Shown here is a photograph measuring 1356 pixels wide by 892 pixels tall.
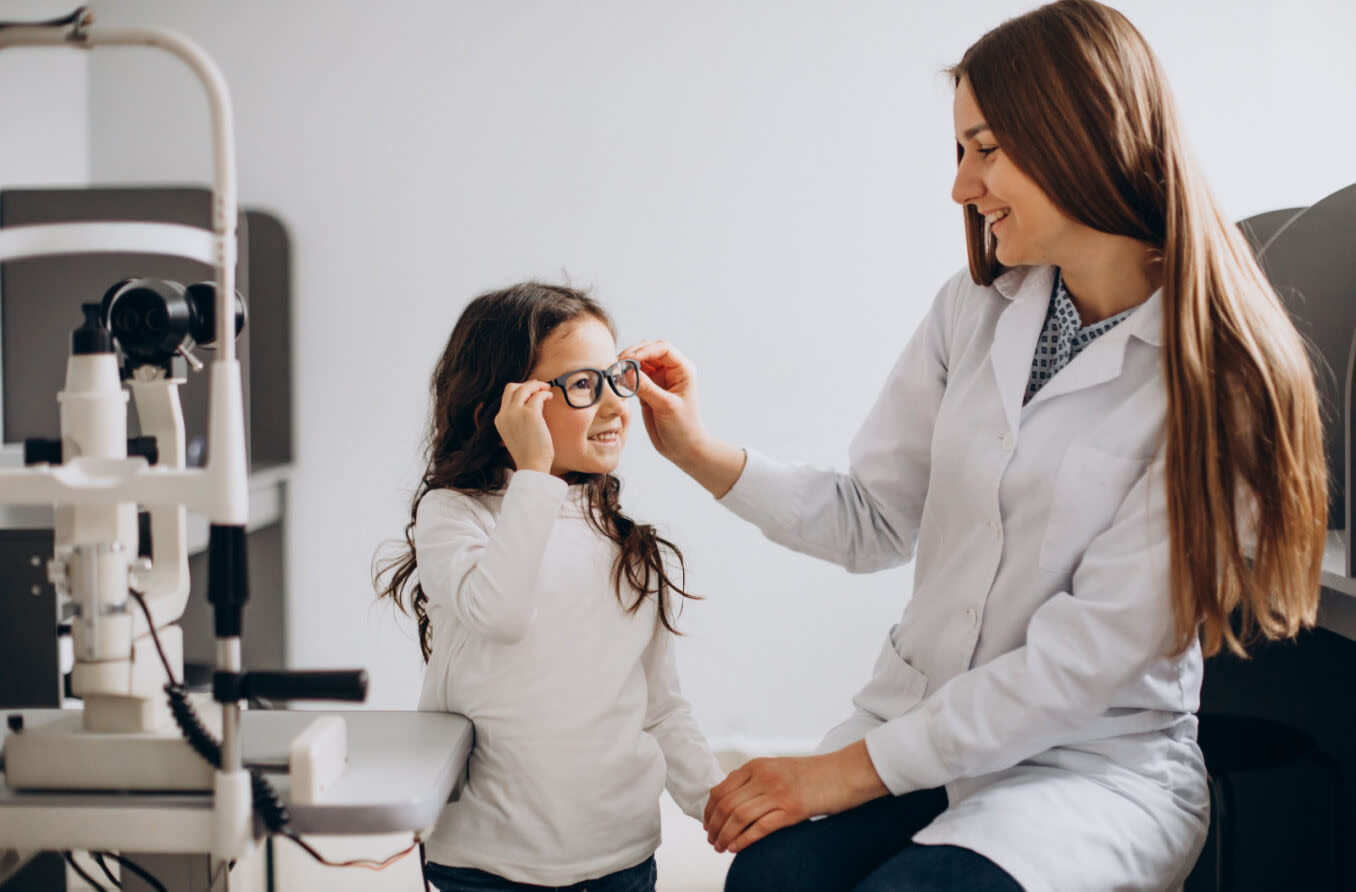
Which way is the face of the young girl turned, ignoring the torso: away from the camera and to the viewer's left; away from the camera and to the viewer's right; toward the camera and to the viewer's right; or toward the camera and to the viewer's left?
toward the camera and to the viewer's right

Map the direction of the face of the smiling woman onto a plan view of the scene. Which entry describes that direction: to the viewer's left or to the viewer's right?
to the viewer's left

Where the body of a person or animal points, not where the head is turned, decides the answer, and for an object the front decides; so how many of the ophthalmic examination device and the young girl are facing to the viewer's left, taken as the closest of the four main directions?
0

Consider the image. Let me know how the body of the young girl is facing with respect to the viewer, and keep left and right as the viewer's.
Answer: facing the viewer and to the right of the viewer

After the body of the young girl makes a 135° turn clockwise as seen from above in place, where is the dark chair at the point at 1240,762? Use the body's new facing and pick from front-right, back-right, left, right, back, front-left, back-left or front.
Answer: back

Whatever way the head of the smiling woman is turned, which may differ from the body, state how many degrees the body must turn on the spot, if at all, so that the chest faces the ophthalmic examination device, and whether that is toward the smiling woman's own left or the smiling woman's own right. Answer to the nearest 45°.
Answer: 0° — they already face it

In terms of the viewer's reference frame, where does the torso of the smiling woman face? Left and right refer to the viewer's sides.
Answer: facing the viewer and to the left of the viewer
